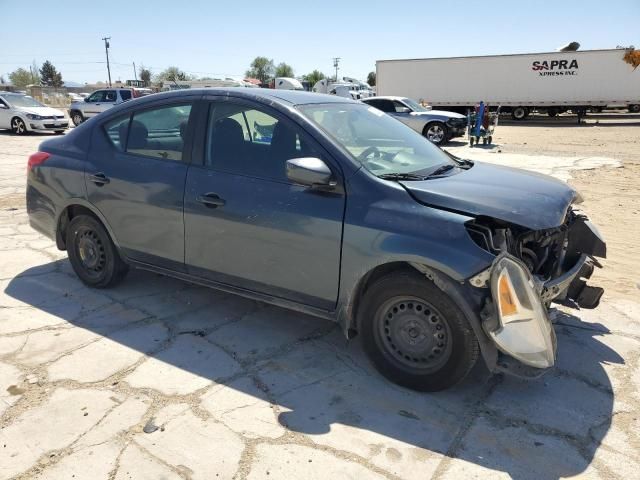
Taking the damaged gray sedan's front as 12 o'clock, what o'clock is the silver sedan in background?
The silver sedan in background is roughly at 8 o'clock from the damaged gray sedan.

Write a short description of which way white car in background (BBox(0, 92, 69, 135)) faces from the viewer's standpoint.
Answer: facing the viewer and to the right of the viewer

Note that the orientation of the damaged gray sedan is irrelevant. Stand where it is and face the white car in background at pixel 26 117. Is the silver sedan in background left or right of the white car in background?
right

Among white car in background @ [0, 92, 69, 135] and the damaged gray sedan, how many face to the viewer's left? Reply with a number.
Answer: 0

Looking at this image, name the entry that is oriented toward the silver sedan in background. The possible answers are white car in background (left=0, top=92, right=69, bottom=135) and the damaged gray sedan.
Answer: the white car in background

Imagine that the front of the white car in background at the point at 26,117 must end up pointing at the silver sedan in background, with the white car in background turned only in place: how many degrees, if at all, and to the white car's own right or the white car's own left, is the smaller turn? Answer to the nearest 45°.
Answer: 0° — it already faces it

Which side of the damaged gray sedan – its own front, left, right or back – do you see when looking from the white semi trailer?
left

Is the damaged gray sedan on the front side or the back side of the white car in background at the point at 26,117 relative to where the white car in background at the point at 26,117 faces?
on the front side

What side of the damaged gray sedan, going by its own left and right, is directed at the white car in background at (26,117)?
back
